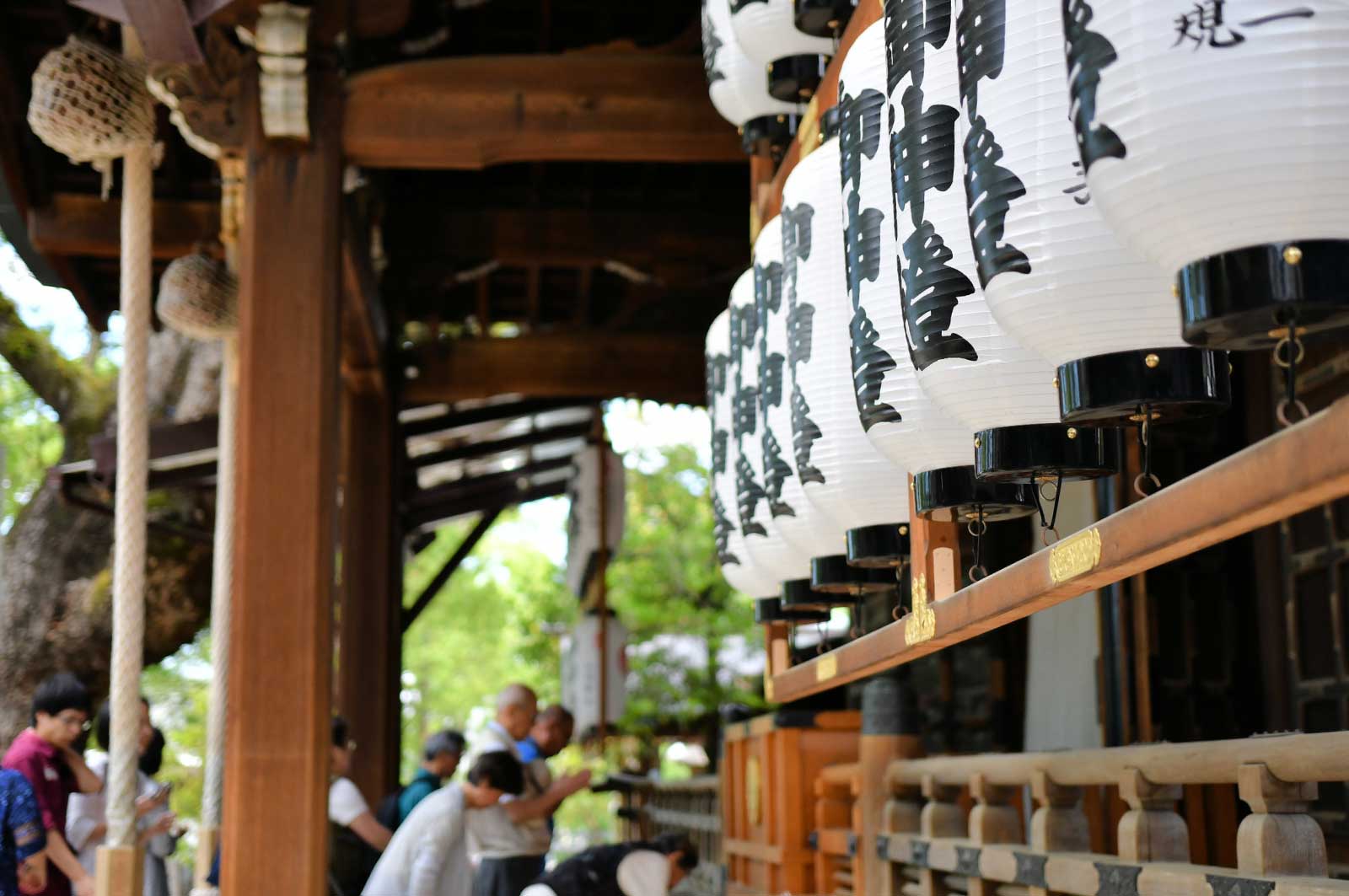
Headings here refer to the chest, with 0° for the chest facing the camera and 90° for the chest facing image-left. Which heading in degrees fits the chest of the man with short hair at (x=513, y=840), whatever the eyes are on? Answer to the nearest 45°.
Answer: approximately 270°

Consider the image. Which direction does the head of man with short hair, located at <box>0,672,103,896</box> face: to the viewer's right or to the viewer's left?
to the viewer's right

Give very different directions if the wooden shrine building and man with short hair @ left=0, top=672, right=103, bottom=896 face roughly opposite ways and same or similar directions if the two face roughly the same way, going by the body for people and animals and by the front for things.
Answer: very different directions

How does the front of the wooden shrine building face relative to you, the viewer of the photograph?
facing to the left of the viewer

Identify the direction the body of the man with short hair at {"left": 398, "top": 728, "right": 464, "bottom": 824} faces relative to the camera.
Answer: to the viewer's right

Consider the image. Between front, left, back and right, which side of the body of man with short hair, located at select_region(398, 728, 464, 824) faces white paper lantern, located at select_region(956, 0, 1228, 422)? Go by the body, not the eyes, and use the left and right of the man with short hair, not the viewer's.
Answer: right

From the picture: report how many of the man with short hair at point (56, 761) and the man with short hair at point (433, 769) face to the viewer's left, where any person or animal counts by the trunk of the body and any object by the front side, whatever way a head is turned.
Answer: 0

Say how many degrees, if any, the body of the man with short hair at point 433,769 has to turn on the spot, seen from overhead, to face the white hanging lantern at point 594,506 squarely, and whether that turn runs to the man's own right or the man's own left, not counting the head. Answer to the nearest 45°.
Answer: approximately 90° to the man's own left

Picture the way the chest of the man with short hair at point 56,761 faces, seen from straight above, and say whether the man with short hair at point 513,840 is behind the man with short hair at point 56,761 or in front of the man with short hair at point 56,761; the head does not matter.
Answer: in front
